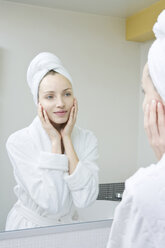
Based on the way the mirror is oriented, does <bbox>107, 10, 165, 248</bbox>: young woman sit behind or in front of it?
in front

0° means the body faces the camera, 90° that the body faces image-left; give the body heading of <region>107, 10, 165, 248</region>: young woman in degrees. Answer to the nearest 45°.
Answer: approximately 135°

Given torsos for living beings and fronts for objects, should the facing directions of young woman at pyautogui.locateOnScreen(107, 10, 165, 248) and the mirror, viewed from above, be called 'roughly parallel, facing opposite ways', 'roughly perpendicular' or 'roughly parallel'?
roughly parallel, facing opposite ways

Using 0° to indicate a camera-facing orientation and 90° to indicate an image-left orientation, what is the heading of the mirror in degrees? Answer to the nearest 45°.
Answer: approximately 315°
